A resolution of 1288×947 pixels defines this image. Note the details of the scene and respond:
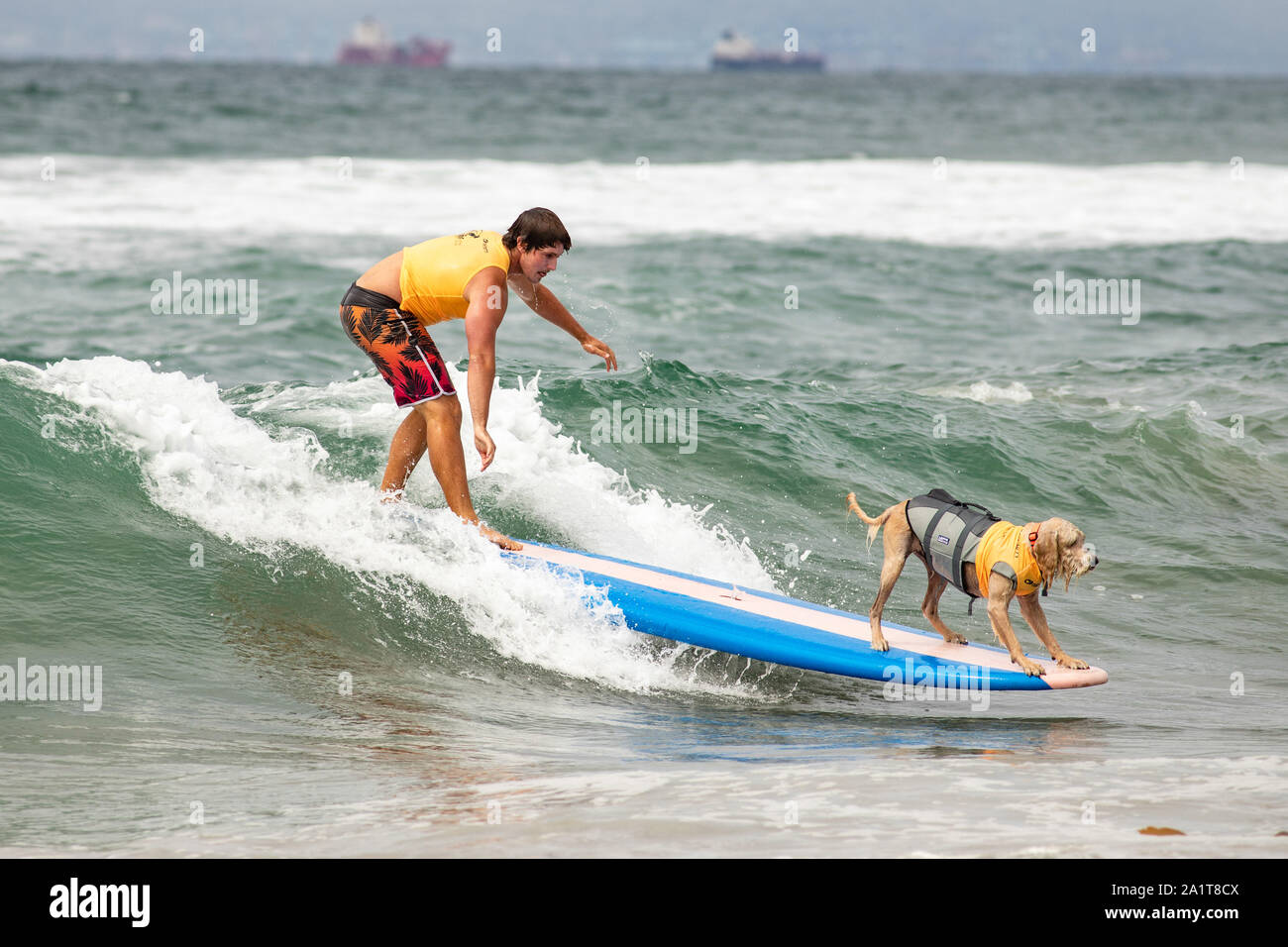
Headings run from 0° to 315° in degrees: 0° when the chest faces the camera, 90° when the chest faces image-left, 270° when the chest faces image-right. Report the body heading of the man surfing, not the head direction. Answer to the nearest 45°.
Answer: approximately 270°
